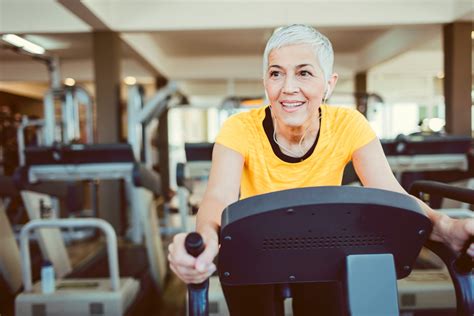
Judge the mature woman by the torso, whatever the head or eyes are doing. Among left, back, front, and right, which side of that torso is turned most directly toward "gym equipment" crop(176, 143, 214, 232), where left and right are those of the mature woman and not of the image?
back

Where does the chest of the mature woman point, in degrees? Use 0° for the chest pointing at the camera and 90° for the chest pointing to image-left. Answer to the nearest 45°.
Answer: approximately 0°

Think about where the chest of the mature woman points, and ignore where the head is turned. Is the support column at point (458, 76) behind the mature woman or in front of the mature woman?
behind

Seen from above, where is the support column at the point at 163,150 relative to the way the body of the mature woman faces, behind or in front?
behind

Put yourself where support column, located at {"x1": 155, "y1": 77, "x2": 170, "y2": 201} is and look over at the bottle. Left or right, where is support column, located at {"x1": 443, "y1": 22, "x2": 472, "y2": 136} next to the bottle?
left

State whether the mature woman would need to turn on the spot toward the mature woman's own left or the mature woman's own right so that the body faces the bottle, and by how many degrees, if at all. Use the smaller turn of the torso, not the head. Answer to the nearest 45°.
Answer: approximately 135° to the mature woman's own right

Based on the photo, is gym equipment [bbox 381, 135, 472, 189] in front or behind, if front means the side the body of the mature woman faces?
behind
